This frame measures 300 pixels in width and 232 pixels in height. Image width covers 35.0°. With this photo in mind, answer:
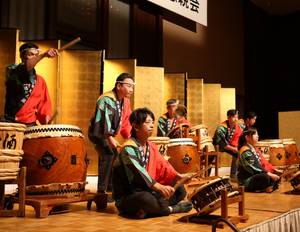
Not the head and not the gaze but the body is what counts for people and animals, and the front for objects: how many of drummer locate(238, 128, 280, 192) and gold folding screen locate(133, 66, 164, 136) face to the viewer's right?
1

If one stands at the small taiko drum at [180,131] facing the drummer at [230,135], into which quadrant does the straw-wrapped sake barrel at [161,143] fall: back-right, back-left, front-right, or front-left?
back-right

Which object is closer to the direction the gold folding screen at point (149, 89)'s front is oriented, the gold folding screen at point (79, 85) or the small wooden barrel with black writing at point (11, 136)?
the small wooden barrel with black writing

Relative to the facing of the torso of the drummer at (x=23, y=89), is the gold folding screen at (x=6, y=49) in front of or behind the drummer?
behind

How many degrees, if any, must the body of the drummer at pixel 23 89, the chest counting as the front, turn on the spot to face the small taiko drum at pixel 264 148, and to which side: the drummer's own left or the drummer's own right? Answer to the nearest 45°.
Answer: approximately 90° to the drummer's own left

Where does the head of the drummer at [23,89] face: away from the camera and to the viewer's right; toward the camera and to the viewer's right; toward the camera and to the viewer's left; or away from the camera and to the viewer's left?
toward the camera and to the viewer's right

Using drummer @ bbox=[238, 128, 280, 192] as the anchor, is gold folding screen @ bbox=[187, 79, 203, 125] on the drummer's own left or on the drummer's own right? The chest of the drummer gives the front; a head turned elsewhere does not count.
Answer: on the drummer's own left

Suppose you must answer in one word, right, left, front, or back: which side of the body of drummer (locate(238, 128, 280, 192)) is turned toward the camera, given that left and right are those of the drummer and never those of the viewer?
right

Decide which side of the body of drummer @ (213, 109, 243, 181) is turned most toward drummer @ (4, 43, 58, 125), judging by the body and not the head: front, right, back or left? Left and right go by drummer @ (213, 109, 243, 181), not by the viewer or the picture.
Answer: right

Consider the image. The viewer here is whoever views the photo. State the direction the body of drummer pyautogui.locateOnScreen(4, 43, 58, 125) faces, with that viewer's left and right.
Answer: facing the viewer and to the right of the viewer

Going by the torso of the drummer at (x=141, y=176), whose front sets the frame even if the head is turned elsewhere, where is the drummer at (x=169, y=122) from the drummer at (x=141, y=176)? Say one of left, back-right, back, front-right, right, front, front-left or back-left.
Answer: back-left

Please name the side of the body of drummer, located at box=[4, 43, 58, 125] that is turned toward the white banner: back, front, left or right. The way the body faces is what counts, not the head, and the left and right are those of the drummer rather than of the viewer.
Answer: left

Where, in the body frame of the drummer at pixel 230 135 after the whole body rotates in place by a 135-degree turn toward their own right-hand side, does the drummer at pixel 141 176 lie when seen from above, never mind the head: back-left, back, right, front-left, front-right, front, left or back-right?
left

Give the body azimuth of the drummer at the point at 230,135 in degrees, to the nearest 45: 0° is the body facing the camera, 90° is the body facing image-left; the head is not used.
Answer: approximately 315°

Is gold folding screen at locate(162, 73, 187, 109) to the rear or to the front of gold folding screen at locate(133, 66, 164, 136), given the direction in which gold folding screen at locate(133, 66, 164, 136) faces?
to the rear
